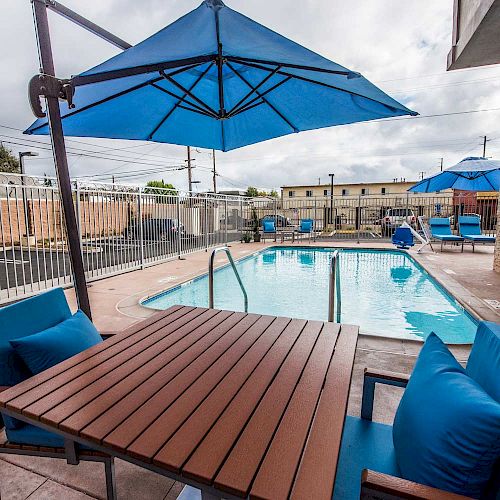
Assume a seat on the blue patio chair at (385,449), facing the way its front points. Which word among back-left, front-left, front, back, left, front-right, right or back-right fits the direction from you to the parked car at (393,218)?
right

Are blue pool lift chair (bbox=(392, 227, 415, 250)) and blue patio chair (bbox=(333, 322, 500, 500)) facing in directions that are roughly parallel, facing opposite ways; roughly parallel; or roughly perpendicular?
roughly perpendicular

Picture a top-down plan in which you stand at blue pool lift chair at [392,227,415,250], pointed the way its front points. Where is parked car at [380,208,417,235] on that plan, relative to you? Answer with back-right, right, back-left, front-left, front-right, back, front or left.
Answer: back

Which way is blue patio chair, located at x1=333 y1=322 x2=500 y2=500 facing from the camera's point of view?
to the viewer's left

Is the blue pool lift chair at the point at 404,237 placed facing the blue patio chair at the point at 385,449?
yes

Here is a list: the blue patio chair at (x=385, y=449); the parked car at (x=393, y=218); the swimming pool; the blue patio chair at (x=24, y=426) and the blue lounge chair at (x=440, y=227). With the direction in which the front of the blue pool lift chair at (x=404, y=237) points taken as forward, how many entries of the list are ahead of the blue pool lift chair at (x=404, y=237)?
3

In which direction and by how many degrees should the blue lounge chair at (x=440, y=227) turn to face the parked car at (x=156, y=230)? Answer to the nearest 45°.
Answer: approximately 90° to its right

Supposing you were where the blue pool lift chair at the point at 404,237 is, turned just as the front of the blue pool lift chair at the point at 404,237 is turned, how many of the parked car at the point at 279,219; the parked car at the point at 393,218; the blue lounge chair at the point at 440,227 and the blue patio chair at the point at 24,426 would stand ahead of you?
1

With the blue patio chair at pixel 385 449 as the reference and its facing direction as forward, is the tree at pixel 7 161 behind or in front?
in front
